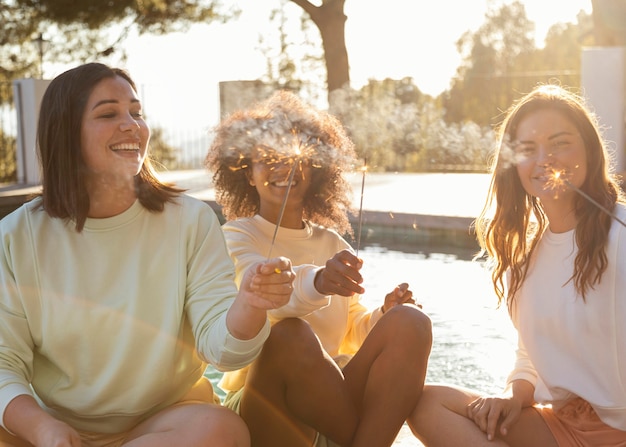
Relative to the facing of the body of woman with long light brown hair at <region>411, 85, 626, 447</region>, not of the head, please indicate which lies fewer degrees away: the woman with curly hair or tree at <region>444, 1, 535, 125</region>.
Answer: the woman with curly hair

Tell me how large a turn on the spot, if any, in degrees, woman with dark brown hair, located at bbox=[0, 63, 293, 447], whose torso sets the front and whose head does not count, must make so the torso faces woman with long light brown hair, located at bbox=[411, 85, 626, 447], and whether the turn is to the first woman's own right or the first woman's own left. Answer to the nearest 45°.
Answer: approximately 90° to the first woman's own left

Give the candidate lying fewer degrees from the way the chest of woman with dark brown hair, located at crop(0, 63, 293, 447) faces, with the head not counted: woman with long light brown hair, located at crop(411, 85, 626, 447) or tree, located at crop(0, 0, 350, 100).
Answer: the woman with long light brown hair

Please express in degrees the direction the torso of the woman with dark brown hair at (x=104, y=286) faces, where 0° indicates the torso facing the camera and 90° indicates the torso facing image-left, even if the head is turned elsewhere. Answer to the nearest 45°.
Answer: approximately 0°

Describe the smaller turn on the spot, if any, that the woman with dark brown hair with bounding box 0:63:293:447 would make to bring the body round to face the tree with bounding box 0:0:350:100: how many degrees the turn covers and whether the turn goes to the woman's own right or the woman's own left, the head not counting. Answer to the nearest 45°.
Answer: approximately 180°

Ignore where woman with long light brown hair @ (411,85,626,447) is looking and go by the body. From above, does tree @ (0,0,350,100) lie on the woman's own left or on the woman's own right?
on the woman's own right

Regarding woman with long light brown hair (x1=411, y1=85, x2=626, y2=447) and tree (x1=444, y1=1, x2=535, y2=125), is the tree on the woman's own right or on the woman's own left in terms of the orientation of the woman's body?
on the woman's own right

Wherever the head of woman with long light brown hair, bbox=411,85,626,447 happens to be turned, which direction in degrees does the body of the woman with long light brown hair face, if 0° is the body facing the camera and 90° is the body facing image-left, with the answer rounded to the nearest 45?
approximately 45°

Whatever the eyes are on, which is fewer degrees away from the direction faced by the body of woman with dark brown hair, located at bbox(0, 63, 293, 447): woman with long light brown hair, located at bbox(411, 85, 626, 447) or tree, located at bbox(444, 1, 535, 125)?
the woman with long light brown hair
